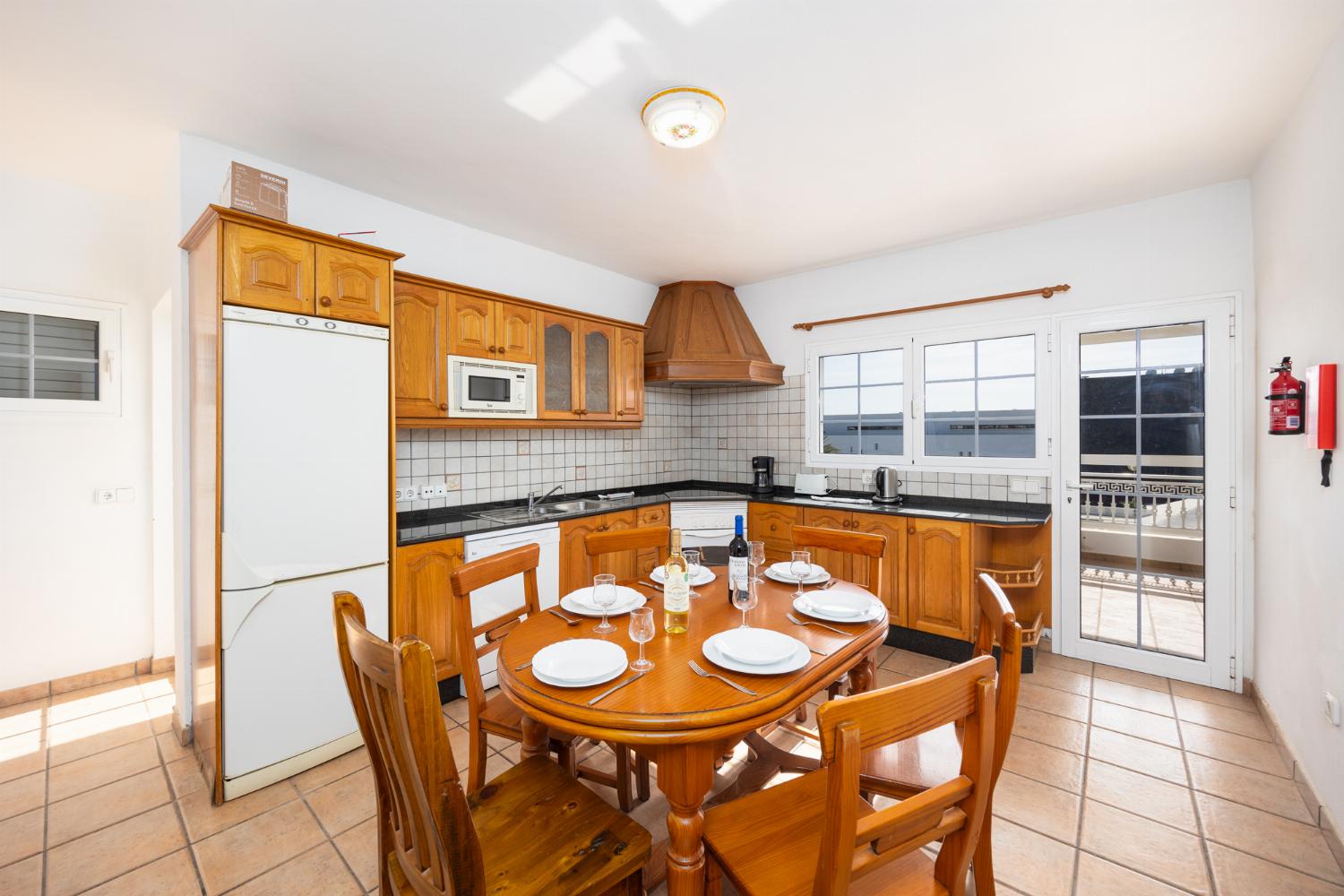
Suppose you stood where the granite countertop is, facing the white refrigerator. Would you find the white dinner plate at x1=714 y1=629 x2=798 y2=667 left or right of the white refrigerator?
left

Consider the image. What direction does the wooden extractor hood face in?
toward the camera

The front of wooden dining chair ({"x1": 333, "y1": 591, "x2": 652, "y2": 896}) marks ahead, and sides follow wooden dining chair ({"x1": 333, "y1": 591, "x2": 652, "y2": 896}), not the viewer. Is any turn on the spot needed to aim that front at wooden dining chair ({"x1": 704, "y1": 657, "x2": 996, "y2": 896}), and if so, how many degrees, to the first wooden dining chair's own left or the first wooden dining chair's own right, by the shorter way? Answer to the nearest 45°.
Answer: approximately 90° to the first wooden dining chair's own right

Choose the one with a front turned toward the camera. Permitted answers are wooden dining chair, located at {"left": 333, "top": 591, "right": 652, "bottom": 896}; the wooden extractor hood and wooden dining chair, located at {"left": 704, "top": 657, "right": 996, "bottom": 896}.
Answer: the wooden extractor hood

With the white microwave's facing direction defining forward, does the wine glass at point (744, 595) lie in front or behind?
in front

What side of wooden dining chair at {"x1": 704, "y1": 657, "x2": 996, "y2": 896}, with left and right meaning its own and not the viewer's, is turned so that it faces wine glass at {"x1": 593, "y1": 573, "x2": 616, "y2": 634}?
front

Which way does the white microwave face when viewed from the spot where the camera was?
facing the viewer and to the right of the viewer

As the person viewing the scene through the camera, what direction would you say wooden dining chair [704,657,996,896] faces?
facing away from the viewer and to the left of the viewer

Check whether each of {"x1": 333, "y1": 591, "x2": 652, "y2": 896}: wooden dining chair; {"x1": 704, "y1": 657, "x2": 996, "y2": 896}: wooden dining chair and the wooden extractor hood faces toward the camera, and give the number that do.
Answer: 1

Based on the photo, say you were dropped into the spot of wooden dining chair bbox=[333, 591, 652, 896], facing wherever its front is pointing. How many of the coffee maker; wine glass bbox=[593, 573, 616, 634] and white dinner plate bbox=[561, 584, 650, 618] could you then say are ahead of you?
3

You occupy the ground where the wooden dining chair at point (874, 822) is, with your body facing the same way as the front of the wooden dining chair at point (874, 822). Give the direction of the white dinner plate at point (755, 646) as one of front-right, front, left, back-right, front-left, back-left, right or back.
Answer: front

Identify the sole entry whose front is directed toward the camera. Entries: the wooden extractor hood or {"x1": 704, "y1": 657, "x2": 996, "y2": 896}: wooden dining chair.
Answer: the wooden extractor hood

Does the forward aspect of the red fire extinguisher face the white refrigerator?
yes

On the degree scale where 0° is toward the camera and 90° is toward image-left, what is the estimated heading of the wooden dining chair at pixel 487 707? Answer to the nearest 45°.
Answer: approximately 315°

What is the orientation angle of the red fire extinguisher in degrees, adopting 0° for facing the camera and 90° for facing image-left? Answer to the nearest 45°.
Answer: approximately 45°

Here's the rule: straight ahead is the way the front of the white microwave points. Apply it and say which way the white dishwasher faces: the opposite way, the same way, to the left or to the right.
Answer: the same way

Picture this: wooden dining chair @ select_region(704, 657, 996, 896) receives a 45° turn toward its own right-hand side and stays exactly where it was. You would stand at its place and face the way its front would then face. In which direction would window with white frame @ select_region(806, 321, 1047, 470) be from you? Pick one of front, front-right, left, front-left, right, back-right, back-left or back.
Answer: front

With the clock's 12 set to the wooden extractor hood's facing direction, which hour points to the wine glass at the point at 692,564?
The wine glass is roughly at 12 o'clock from the wooden extractor hood.

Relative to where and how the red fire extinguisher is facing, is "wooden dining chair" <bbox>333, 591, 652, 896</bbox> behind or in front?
in front

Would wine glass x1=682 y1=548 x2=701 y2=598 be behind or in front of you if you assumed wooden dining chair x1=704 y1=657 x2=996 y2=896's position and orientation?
in front
